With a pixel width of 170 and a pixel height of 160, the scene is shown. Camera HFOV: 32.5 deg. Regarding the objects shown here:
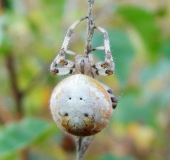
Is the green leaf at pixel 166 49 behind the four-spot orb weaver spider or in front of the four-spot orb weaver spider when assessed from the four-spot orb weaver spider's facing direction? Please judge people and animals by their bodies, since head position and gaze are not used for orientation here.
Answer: in front

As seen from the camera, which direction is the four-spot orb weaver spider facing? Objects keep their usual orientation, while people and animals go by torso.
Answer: away from the camera
